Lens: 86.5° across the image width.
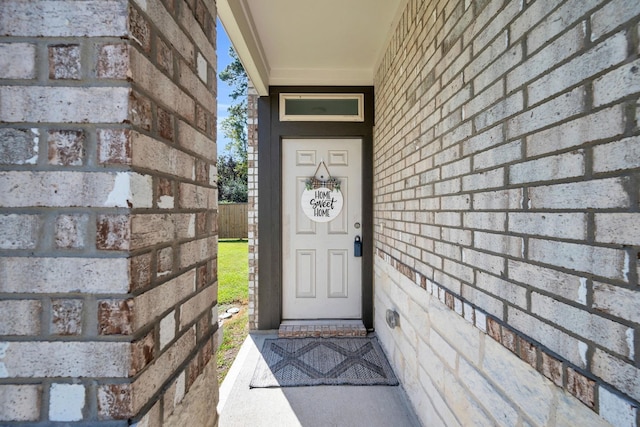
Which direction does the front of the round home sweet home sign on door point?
toward the camera

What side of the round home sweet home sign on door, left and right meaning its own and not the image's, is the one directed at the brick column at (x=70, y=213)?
front

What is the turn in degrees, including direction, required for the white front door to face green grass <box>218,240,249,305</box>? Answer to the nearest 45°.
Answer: approximately 135° to its right

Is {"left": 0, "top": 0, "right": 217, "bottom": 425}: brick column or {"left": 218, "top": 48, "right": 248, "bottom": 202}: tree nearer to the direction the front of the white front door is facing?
the brick column

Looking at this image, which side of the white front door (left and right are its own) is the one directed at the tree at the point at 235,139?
back

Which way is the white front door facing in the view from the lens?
facing the viewer

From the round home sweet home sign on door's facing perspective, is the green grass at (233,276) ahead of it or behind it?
behind

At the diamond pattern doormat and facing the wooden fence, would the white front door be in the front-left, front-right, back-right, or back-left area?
front-right

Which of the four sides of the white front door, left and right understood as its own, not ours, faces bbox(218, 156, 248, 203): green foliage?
back

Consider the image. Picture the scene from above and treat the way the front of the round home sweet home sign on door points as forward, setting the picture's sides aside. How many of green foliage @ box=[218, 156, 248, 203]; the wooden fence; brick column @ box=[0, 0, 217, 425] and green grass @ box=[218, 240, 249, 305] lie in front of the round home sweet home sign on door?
1

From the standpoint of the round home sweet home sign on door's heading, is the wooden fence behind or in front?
behind

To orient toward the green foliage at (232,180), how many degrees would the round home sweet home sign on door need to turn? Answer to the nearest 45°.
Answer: approximately 180°
